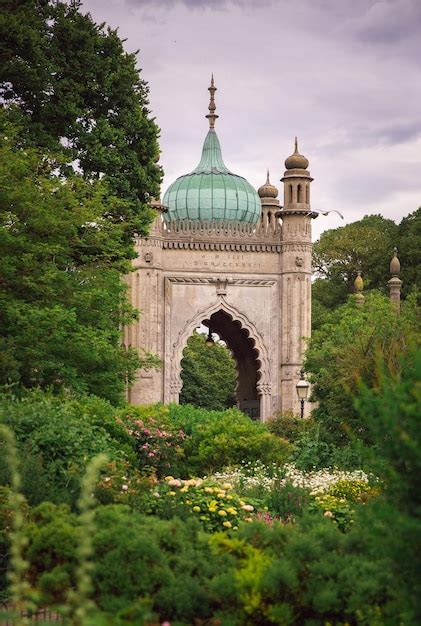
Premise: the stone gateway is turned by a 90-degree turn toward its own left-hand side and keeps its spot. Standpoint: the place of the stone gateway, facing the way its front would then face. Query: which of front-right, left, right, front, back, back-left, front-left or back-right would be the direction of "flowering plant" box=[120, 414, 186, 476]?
right

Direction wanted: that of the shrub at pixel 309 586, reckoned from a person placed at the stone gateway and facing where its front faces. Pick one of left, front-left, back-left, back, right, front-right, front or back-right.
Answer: front

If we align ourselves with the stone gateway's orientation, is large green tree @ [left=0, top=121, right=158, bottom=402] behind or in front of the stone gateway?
in front

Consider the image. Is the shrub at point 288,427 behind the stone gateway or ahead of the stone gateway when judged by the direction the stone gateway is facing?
ahead

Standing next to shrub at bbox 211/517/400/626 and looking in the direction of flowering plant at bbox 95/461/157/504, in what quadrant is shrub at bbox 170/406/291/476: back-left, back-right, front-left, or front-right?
front-right

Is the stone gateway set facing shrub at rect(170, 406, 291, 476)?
yes

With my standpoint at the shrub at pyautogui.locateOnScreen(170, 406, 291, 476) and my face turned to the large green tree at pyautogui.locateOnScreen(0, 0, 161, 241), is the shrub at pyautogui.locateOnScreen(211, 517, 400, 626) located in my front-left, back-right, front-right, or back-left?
back-left

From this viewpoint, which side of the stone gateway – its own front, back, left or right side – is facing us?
front

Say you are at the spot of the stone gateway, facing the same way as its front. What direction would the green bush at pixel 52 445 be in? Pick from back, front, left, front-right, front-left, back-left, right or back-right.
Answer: front

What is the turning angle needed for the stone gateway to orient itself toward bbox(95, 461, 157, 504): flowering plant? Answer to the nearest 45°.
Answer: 0° — it already faces it

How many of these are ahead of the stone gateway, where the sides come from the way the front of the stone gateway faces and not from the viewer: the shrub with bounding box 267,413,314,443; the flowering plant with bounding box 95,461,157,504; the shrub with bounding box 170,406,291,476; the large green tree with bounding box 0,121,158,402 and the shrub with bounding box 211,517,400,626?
5

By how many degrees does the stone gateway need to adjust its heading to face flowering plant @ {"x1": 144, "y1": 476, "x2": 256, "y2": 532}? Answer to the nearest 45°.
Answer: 0° — it already faces it
